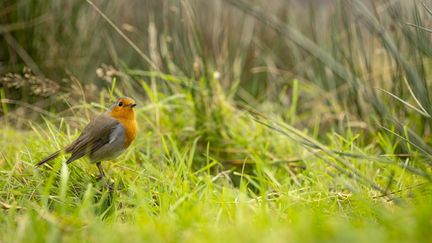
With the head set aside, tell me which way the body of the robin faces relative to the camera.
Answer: to the viewer's right
